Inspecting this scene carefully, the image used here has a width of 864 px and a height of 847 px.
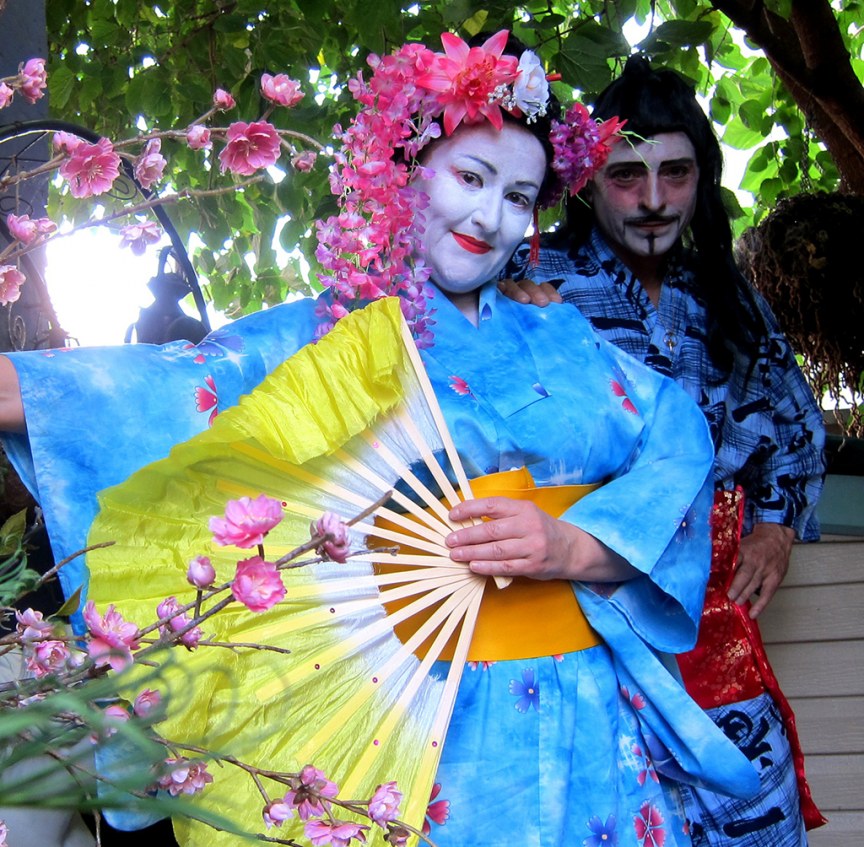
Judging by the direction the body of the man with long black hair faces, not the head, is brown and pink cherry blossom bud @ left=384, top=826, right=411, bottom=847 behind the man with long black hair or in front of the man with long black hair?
in front

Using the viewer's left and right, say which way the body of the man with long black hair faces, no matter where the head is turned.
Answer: facing the viewer

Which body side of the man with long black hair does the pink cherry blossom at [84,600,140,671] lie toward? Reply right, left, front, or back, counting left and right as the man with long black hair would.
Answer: front

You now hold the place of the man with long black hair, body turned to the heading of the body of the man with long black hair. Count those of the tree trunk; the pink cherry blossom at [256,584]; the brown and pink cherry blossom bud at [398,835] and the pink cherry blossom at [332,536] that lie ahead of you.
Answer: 3

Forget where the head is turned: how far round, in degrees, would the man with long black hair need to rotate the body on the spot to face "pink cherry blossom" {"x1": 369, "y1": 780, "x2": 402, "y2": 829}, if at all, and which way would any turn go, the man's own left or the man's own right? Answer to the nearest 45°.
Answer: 0° — they already face it

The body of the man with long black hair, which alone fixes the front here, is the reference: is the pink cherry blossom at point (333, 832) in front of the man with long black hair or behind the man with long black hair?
in front

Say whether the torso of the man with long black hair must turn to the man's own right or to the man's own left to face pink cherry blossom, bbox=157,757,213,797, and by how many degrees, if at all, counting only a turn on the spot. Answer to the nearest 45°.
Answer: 0° — they already face it
